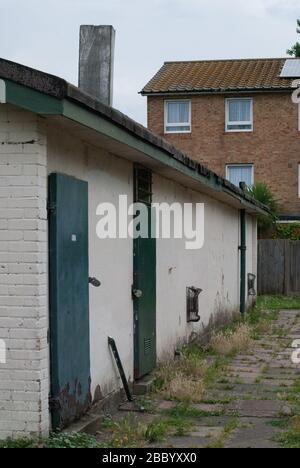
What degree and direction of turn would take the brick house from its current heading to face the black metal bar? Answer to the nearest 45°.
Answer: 0° — it already faces it

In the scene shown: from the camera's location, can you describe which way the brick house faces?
facing the viewer

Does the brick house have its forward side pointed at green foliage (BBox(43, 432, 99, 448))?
yes

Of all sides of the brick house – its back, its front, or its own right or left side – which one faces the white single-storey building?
front

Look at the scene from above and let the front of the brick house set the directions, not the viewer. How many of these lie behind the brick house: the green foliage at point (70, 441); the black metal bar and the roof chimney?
0

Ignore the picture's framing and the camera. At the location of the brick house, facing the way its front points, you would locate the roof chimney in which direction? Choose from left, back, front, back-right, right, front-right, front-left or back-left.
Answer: front
